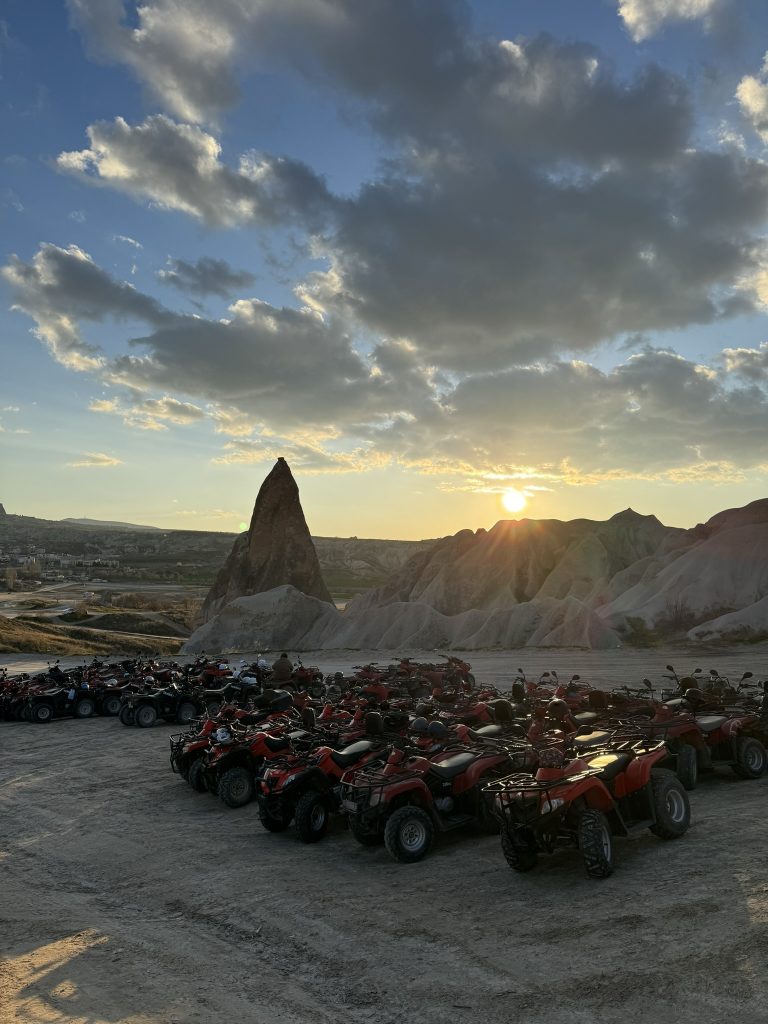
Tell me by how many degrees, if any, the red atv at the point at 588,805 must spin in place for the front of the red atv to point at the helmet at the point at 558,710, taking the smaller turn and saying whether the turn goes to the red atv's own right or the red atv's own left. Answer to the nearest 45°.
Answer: approximately 135° to the red atv's own right

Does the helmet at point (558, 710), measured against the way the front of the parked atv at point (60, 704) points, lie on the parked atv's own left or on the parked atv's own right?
on the parked atv's own left

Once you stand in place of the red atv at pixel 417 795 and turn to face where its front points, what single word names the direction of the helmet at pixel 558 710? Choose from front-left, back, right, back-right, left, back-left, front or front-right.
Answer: back

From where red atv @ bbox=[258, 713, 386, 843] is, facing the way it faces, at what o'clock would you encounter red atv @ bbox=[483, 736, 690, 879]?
red atv @ bbox=[483, 736, 690, 879] is roughly at 9 o'clock from red atv @ bbox=[258, 713, 386, 843].

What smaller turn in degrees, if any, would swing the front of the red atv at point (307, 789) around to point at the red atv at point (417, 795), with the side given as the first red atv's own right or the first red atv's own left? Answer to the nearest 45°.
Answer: approximately 90° to the first red atv's own left

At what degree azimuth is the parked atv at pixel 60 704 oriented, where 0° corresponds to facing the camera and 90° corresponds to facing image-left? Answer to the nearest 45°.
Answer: approximately 45°

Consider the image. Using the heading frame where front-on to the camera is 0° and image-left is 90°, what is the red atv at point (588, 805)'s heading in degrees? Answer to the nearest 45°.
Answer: approximately 45°
